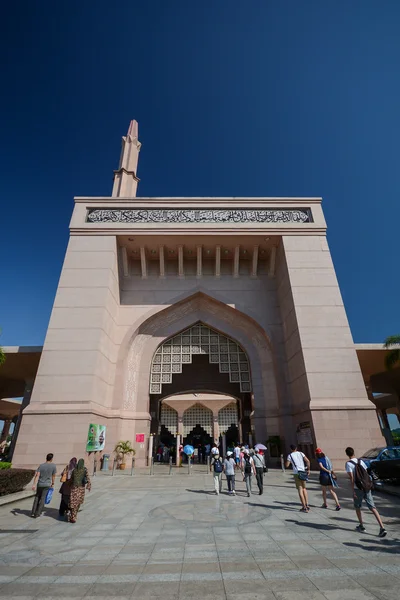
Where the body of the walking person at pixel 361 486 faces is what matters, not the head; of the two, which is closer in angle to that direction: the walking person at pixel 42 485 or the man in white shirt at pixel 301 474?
the man in white shirt

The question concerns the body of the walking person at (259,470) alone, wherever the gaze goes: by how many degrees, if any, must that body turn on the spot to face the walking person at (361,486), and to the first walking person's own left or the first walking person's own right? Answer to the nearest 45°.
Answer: approximately 135° to the first walking person's own right

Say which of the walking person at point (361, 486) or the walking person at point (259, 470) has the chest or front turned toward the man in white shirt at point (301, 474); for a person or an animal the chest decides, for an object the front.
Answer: the walking person at point (361, 486)

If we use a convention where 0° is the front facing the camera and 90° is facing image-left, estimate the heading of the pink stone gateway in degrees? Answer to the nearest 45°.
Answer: approximately 0°

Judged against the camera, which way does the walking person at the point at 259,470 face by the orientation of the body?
away from the camera

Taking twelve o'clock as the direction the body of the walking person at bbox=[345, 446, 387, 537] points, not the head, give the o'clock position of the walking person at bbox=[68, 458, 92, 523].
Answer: the walking person at bbox=[68, 458, 92, 523] is roughly at 10 o'clock from the walking person at bbox=[345, 446, 387, 537].

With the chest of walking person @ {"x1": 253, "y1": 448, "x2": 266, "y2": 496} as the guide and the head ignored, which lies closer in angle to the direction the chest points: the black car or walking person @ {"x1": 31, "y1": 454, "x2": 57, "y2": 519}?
the black car

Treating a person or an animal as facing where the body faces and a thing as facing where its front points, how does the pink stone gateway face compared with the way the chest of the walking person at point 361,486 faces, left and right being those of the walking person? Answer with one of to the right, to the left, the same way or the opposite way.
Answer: the opposite way

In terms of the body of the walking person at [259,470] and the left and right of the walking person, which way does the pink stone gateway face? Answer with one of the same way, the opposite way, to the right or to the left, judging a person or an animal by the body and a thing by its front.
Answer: the opposite way
